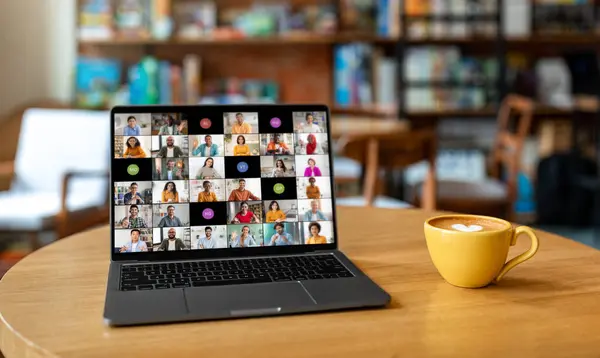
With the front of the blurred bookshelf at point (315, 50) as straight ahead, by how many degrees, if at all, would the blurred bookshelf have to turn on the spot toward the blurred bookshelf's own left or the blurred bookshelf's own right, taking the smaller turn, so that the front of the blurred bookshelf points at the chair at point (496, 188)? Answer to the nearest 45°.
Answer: approximately 45° to the blurred bookshelf's own left

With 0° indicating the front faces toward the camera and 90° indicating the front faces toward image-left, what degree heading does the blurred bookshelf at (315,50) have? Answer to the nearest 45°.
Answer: approximately 0°

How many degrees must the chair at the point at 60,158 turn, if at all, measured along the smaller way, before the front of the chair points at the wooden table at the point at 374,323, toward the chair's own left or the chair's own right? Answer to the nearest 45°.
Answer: approximately 45° to the chair's own left

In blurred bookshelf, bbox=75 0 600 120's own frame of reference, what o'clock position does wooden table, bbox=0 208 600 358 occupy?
The wooden table is roughly at 12 o'clock from the blurred bookshelf.

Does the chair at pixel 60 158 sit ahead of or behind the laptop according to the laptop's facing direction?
behind

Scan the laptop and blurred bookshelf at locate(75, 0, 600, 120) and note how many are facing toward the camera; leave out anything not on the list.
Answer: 2

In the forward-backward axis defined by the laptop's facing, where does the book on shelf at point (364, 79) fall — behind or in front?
behind

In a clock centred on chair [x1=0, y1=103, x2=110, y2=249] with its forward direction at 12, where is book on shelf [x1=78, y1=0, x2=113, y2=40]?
The book on shelf is roughly at 5 o'clock from the chair.

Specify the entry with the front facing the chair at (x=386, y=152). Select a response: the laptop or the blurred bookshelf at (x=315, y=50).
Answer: the blurred bookshelf

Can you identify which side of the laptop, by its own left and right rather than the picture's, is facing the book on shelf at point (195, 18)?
back
